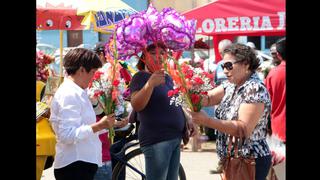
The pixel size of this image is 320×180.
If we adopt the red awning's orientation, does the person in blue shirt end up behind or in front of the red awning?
in front

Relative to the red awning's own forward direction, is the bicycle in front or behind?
in front

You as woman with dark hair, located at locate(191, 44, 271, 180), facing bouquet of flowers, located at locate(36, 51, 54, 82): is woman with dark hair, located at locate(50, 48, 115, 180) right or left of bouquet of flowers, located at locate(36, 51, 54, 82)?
left

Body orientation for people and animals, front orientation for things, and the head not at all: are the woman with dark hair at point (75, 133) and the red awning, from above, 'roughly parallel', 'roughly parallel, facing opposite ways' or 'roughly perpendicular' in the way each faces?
roughly perpendicular

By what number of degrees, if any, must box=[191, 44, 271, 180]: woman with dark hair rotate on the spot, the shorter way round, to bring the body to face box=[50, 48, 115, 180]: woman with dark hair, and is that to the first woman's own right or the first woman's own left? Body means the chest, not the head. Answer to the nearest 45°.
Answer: approximately 45° to the first woman's own right

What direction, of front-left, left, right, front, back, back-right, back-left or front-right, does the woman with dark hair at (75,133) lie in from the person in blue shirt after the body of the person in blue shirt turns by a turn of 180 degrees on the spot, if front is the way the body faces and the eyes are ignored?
left

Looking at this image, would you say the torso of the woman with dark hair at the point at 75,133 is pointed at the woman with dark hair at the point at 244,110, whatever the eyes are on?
yes

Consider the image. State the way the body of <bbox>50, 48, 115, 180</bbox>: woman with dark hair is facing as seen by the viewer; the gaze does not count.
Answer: to the viewer's right

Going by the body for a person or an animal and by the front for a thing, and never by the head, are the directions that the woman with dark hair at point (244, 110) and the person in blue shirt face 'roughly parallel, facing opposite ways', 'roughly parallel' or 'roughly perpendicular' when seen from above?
roughly perpendicular

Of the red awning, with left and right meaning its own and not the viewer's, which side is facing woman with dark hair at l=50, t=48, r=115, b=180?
front
